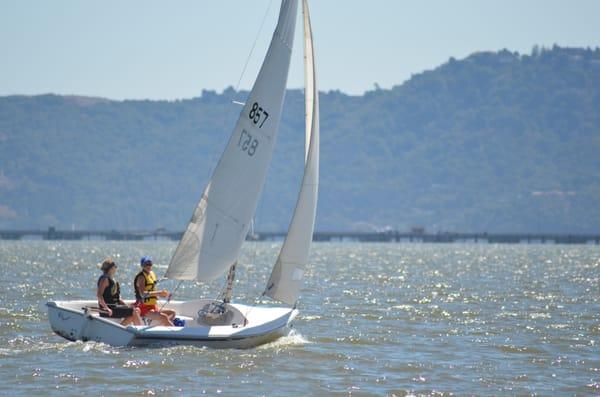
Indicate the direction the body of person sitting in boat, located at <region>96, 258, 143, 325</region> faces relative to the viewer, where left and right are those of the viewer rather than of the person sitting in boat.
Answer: facing to the right of the viewer

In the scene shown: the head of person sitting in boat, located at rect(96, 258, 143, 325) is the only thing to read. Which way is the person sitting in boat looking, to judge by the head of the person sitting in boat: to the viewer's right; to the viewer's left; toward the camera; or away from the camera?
to the viewer's right

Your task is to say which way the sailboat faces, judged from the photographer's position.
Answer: facing away from the viewer and to the right of the viewer

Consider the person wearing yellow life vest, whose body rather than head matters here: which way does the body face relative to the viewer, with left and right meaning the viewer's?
facing the viewer and to the right of the viewer

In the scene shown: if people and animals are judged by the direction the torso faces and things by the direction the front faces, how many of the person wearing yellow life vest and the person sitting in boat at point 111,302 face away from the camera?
0

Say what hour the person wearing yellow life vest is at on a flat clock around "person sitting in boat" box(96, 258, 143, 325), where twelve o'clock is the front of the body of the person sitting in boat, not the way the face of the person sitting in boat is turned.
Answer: The person wearing yellow life vest is roughly at 12 o'clock from the person sitting in boat.
